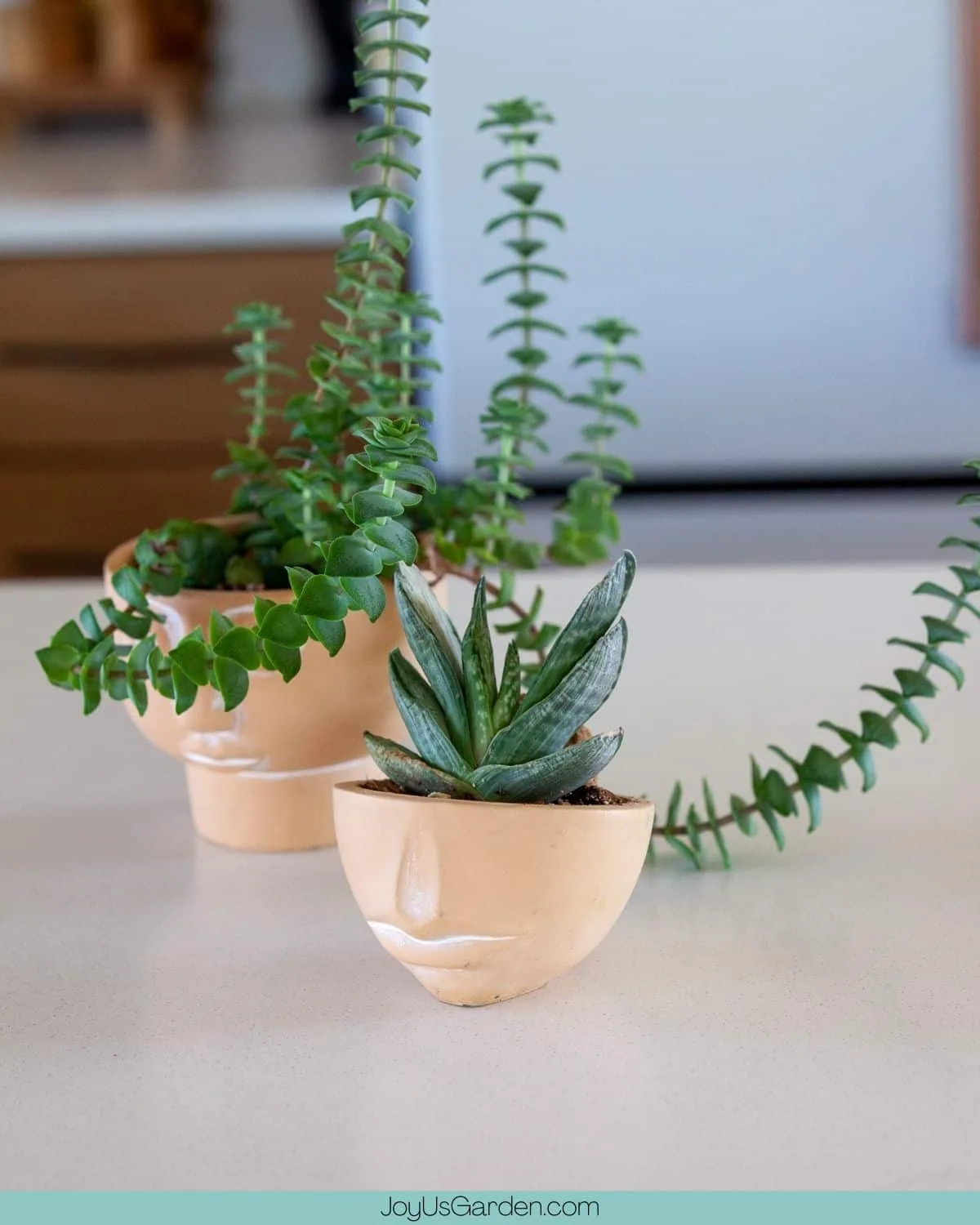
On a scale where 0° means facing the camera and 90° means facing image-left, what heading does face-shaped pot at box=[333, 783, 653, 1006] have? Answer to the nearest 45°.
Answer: approximately 45°

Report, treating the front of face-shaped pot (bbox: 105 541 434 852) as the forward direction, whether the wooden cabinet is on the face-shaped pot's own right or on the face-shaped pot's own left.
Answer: on the face-shaped pot's own right

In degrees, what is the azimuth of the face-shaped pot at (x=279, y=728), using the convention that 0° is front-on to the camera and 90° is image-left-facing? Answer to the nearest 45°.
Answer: approximately 45°

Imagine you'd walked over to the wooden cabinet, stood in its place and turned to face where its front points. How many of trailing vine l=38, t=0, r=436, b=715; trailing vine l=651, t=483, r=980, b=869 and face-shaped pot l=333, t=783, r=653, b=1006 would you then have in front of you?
3

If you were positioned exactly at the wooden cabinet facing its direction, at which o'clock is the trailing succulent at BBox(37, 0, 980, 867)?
The trailing succulent is roughly at 12 o'clock from the wooden cabinet.

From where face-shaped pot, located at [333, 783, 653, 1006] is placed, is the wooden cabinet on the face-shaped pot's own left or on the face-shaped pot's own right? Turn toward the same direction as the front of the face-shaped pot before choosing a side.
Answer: on the face-shaped pot's own right

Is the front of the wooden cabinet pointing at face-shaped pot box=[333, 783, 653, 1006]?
yes

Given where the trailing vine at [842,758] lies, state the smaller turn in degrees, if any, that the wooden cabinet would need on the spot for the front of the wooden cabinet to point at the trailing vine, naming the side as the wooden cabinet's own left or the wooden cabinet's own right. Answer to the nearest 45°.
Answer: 0° — it already faces it
